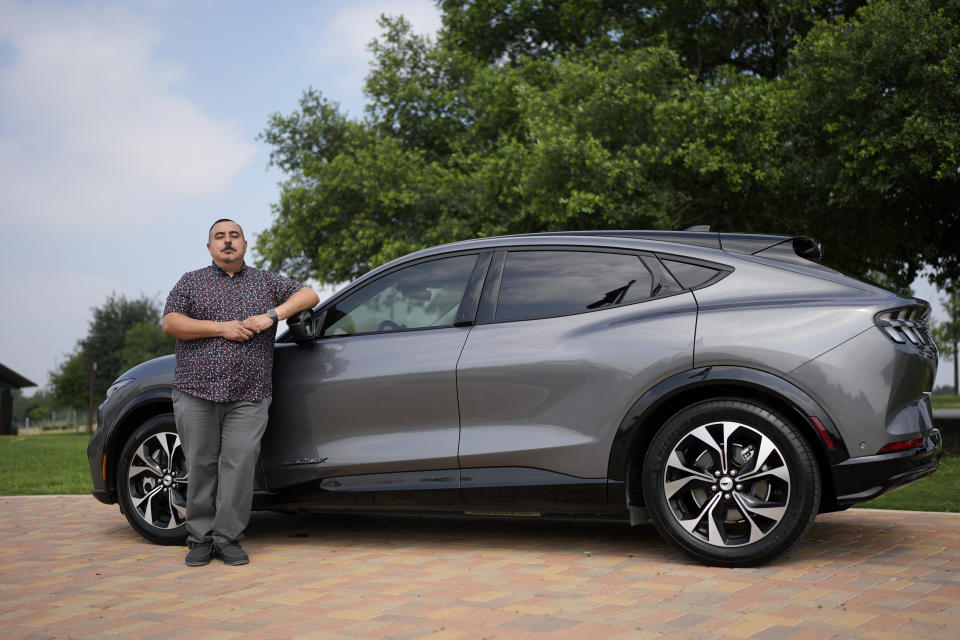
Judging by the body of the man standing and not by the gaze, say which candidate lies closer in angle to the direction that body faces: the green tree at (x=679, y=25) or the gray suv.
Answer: the gray suv

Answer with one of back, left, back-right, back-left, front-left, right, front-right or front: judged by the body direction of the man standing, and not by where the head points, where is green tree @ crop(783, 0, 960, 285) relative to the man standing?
back-left

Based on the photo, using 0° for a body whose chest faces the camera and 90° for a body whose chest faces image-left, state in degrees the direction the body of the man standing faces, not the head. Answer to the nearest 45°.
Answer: approximately 0°

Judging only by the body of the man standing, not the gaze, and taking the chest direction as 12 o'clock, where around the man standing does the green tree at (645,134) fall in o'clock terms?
The green tree is roughly at 7 o'clock from the man standing.
